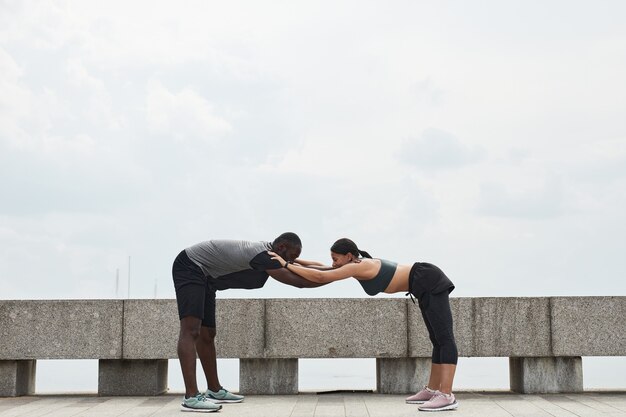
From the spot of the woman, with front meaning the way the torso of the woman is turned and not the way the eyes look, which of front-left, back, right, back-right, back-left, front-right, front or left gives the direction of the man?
front

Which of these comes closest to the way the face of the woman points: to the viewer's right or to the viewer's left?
to the viewer's left

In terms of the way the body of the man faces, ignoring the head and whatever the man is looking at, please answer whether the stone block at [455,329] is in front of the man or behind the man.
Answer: in front

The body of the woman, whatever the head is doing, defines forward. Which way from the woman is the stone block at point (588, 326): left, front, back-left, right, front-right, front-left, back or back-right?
back-right

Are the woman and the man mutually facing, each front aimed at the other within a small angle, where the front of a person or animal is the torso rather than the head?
yes

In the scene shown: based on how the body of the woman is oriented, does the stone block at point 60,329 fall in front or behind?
in front

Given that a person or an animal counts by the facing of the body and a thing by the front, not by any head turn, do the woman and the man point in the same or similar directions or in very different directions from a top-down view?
very different directions

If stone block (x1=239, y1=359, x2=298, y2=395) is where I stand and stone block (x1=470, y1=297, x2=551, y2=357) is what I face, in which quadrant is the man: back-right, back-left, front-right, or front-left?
back-right

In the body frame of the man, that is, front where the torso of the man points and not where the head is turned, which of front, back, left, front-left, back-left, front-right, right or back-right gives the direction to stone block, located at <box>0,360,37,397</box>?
back-left

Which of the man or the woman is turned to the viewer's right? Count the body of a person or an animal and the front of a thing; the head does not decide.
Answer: the man

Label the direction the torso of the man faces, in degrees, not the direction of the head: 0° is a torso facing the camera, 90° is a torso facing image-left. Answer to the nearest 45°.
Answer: approximately 270°

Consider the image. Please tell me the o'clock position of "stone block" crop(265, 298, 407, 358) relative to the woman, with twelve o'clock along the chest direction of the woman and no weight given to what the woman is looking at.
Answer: The stone block is roughly at 2 o'clock from the woman.

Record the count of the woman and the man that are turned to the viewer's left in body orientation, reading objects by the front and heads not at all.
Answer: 1

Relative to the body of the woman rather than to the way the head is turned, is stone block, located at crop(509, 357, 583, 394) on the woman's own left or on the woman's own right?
on the woman's own right

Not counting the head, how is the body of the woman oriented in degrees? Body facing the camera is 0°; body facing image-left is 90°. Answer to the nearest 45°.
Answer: approximately 90°
